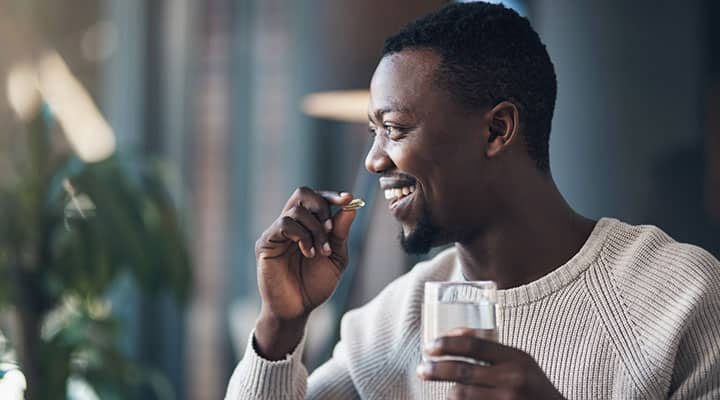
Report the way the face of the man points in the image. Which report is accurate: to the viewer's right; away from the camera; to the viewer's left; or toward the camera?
to the viewer's left

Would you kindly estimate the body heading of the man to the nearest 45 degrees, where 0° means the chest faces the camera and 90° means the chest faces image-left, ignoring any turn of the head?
approximately 45°

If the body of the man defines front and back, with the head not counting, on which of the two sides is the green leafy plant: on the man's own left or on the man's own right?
on the man's own right
